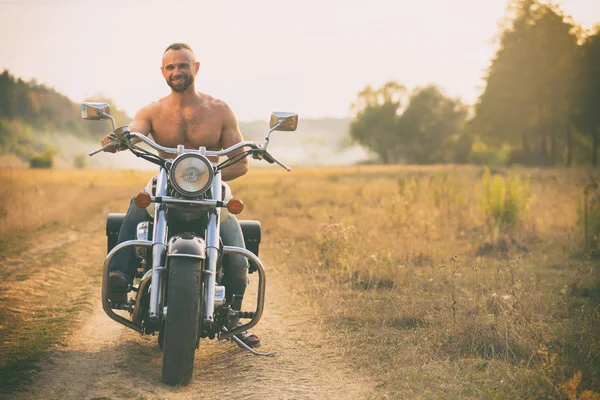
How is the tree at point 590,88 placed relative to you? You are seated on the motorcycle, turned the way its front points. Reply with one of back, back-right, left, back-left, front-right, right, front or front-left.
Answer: back-left

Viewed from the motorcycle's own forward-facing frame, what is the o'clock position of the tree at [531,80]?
The tree is roughly at 7 o'clock from the motorcycle.

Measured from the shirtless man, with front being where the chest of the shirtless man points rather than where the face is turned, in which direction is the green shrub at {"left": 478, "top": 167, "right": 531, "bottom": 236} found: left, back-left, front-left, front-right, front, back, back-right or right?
back-left

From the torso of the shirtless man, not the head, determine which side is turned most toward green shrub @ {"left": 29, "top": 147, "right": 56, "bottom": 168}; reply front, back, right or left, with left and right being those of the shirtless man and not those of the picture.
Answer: back

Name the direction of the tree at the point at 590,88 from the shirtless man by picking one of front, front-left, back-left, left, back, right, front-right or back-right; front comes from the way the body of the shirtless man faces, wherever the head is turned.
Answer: back-left

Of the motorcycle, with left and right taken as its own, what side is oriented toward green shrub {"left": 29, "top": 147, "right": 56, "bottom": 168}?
back

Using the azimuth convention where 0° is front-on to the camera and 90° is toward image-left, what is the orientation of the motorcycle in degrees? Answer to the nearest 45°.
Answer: approximately 0°

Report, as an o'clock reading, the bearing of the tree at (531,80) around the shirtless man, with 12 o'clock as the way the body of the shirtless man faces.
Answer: The tree is roughly at 7 o'clock from the shirtless man.

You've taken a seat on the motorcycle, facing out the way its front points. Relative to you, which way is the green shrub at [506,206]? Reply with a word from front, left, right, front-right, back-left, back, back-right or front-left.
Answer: back-left
